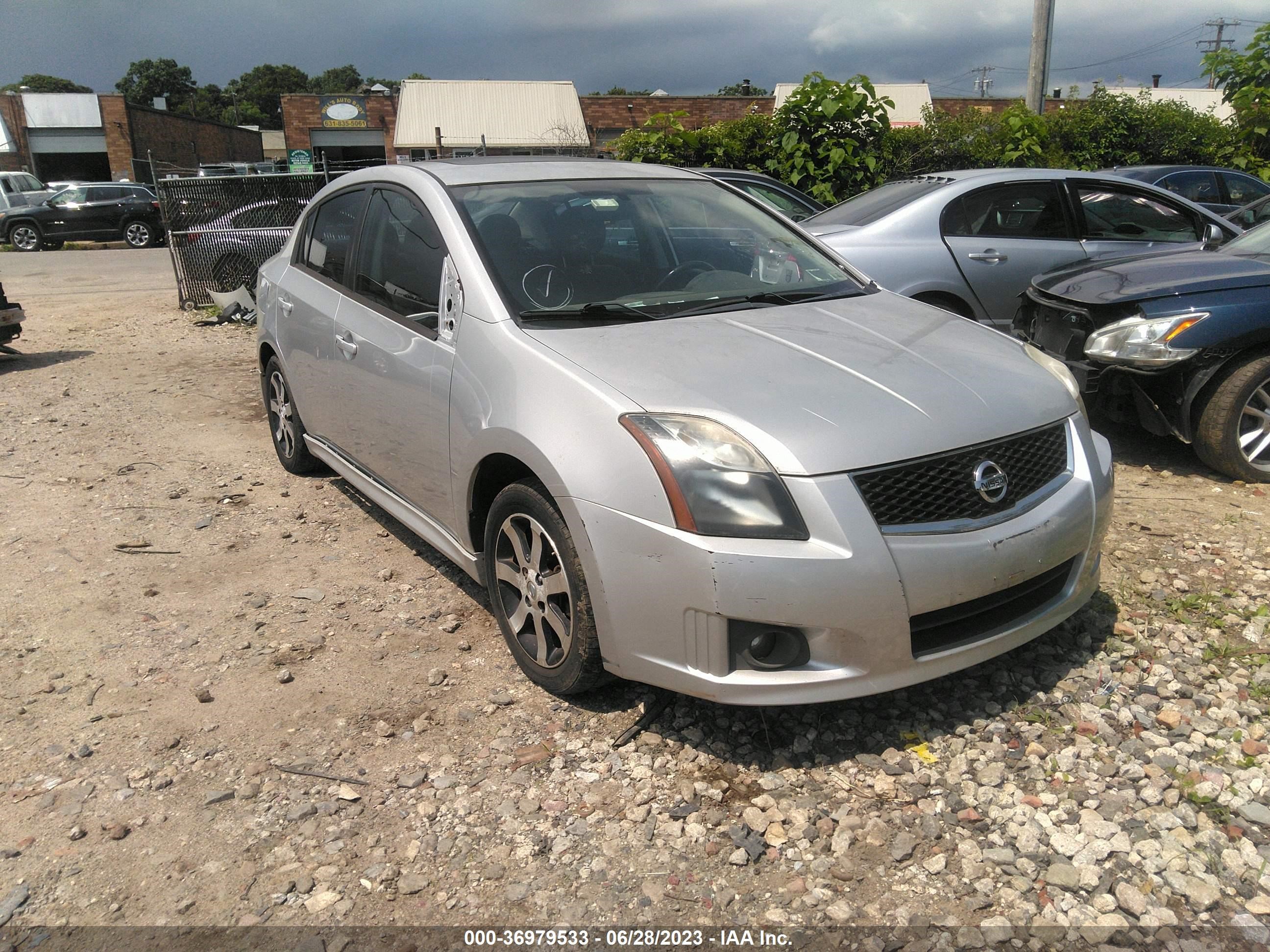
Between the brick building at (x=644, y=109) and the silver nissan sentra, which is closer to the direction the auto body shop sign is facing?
the silver nissan sentra

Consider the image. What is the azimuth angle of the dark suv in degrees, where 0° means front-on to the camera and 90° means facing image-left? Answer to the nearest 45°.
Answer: approximately 90°

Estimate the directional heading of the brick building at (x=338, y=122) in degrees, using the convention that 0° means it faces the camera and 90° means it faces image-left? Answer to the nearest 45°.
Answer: approximately 0°

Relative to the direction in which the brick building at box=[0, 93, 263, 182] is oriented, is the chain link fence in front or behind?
in front

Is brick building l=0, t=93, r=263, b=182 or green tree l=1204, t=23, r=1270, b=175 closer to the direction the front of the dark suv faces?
the brick building

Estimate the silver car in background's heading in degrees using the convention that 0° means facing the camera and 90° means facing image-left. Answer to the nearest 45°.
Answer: approximately 270°

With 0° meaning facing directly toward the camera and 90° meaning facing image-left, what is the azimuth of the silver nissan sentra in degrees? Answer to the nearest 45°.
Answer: approximately 315°

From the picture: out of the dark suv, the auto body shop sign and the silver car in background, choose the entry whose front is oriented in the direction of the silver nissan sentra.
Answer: the auto body shop sign

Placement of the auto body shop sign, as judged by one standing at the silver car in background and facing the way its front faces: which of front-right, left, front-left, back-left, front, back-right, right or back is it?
back-left

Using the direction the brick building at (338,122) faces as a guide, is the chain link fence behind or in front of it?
in front

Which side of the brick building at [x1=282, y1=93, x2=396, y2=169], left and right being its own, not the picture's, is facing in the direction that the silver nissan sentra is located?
front

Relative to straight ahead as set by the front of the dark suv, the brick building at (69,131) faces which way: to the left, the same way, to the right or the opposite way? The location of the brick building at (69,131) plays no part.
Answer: to the left

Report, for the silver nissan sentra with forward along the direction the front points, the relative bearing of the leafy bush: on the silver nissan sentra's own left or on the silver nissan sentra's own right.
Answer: on the silver nissan sentra's own left
